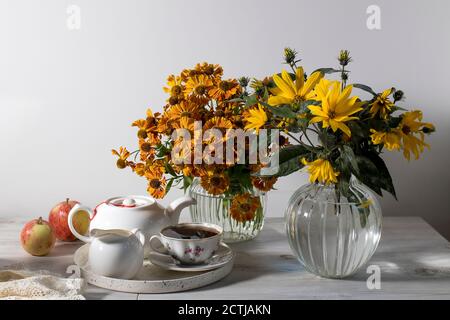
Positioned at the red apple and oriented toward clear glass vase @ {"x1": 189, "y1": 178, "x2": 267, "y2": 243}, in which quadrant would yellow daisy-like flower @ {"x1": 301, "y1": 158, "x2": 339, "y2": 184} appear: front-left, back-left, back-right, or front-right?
front-right

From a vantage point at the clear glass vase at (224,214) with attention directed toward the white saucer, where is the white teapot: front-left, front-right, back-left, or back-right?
front-right

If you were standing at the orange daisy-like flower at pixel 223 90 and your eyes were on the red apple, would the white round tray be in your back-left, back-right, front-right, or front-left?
front-left

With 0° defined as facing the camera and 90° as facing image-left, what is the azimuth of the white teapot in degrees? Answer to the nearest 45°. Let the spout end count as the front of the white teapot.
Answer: approximately 270°

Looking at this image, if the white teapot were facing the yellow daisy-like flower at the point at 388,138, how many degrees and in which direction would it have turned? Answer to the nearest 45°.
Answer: approximately 45° to its right
